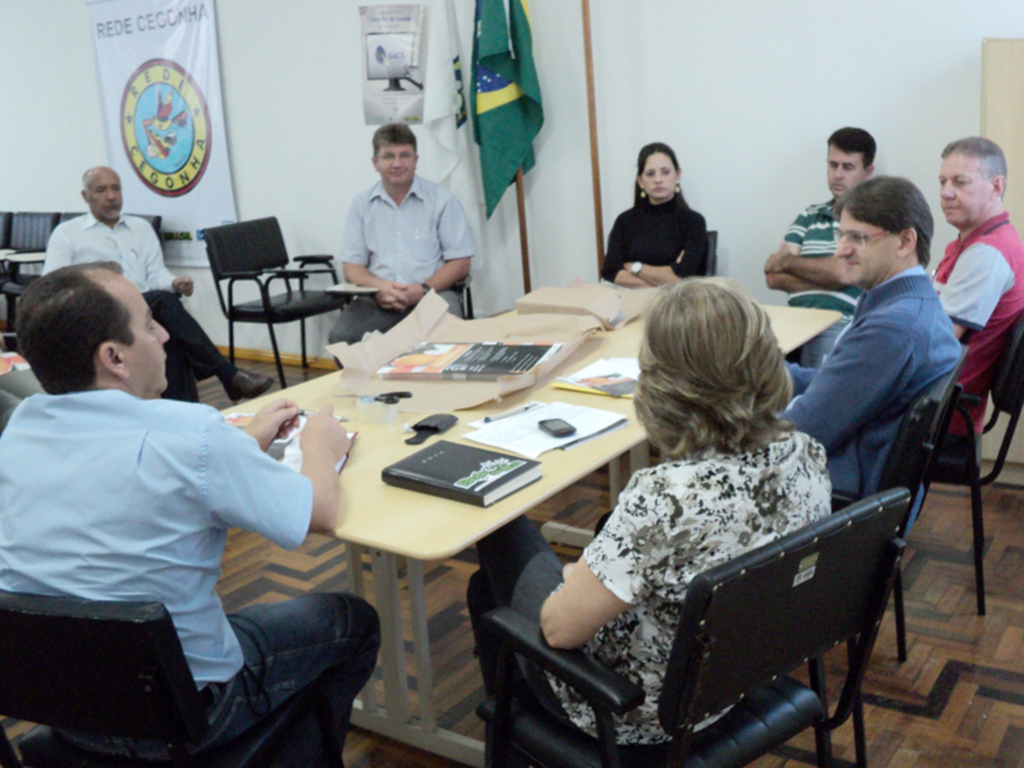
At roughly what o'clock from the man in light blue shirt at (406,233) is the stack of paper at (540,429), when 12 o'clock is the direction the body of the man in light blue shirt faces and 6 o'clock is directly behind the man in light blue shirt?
The stack of paper is roughly at 12 o'clock from the man in light blue shirt.

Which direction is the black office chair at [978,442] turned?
to the viewer's left

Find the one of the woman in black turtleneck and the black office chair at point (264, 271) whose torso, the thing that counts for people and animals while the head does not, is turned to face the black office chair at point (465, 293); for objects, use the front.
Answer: the black office chair at point (264, 271)

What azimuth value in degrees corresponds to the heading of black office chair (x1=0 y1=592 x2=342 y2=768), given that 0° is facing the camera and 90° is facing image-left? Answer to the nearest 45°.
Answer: approximately 225°

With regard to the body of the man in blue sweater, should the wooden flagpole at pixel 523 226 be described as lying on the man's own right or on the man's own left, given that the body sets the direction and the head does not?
on the man's own right

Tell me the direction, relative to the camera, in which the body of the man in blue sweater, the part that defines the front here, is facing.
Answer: to the viewer's left

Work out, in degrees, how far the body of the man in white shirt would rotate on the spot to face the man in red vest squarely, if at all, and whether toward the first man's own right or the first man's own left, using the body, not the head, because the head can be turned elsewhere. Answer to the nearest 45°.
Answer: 0° — they already face them

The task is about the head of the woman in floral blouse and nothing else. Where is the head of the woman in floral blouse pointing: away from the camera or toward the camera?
away from the camera
